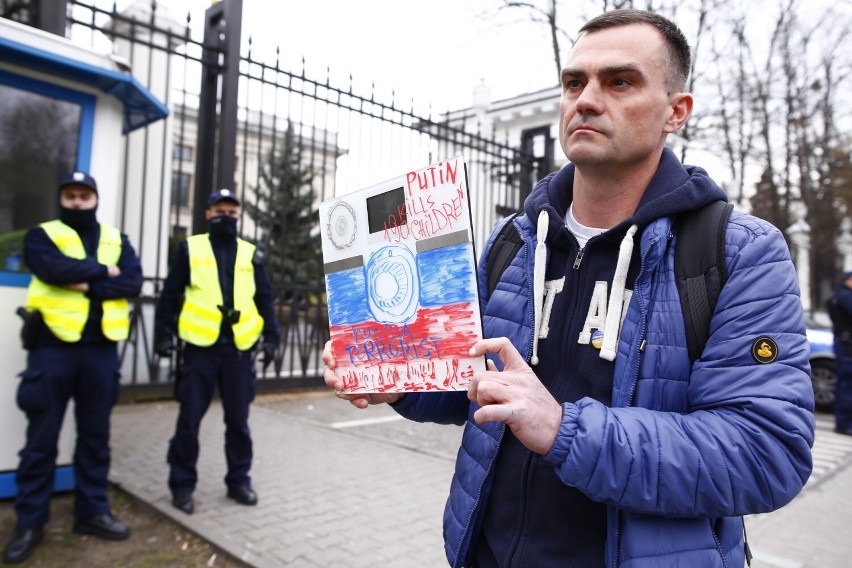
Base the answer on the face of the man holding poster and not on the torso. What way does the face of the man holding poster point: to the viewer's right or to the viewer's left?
to the viewer's left

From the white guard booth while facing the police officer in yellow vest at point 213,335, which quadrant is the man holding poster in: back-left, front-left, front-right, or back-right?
front-right

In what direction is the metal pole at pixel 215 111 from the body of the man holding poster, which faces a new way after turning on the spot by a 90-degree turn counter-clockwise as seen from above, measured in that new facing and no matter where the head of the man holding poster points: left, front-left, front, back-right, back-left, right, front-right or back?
back

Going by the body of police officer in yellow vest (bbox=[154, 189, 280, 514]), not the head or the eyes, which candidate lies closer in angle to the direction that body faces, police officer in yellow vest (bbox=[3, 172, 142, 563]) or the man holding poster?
the man holding poster

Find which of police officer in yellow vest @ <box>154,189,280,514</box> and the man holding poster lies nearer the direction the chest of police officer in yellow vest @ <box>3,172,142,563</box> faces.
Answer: the man holding poster

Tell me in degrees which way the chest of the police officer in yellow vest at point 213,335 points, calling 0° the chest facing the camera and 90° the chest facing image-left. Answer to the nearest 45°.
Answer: approximately 0°

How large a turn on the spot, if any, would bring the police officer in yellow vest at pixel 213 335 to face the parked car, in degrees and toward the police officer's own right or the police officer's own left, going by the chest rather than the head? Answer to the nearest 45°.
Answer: approximately 90° to the police officer's own left

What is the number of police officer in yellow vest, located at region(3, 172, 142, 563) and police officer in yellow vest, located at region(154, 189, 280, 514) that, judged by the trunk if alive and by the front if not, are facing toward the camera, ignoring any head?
2

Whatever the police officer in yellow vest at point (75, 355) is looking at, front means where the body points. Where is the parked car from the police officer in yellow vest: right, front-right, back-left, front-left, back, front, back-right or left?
left

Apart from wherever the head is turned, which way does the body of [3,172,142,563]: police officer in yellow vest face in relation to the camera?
toward the camera

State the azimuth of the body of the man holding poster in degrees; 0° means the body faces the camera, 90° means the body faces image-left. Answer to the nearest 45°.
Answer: approximately 45°
